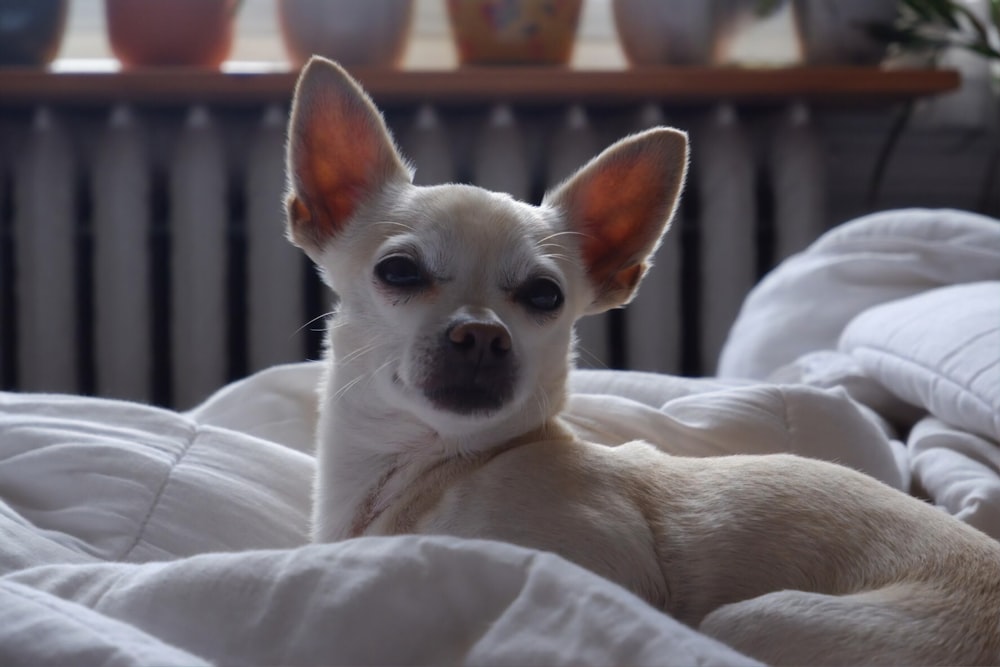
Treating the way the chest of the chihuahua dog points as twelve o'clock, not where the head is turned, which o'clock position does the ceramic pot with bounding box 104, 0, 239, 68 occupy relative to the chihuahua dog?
The ceramic pot is roughly at 2 o'clock from the chihuahua dog.

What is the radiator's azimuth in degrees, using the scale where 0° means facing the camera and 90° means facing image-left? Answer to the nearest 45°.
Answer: approximately 0°

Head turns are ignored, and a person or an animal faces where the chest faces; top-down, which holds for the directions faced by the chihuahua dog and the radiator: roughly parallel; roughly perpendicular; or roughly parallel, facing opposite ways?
roughly perpendicular

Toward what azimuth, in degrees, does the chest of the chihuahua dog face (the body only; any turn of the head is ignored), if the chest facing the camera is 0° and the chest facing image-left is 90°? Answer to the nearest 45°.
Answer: approximately 90°

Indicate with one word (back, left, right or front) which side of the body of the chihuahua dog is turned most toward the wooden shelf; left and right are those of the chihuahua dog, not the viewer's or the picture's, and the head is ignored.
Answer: right

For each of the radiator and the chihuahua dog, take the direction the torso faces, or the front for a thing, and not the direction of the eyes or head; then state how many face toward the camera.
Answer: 1
